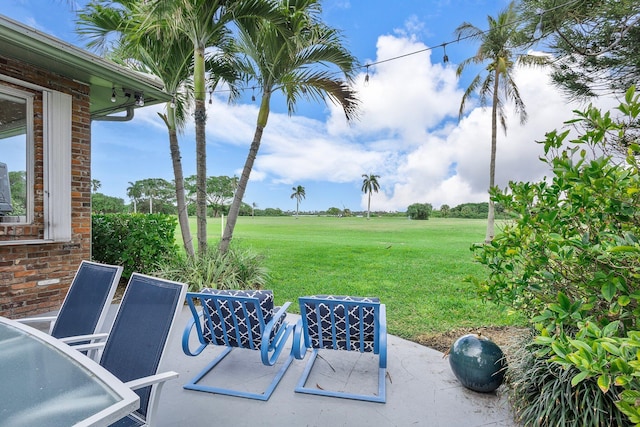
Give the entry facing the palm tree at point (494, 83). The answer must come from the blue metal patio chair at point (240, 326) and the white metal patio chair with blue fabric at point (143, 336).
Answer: the blue metal patio chair at point (240, 326)

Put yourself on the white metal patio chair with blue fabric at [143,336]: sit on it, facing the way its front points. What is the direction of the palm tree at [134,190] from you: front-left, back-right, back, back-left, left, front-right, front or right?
back-right

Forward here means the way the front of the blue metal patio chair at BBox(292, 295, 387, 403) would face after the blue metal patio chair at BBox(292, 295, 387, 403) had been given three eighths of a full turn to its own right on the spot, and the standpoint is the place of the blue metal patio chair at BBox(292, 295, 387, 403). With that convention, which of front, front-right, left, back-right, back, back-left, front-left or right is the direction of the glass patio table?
right

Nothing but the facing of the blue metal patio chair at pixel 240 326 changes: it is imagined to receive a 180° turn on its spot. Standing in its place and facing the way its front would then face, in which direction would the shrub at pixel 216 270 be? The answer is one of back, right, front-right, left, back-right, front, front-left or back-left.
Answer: back-right

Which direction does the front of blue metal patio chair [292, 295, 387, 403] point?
away from the camera

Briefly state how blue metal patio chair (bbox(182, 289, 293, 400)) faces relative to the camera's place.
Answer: facing away from the viewer and to the right of the viewer

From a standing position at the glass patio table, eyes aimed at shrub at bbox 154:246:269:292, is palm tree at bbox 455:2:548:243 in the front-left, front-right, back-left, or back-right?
front-right

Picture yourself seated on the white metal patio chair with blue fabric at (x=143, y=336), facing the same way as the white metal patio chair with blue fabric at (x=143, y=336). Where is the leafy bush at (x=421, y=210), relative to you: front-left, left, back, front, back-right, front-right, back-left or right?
back

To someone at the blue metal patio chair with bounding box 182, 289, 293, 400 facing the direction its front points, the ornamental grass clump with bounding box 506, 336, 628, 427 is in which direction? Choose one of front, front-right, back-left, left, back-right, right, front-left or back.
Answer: right

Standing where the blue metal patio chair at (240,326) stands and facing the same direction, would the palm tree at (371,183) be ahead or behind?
ahead

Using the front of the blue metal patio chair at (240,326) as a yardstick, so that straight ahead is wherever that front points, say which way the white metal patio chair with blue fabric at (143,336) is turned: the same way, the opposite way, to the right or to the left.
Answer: the opposite way

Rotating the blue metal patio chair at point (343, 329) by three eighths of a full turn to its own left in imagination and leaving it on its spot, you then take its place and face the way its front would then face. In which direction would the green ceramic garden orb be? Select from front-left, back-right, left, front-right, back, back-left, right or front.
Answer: back-left

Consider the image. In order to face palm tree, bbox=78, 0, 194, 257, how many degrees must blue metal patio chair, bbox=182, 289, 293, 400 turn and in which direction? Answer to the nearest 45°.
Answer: approximately 45° to its left

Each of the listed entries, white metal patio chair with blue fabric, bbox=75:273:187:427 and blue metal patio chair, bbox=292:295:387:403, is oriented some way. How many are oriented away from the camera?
1

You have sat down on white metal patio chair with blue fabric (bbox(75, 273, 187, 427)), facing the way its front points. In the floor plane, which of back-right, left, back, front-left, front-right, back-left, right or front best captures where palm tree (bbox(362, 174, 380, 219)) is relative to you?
back

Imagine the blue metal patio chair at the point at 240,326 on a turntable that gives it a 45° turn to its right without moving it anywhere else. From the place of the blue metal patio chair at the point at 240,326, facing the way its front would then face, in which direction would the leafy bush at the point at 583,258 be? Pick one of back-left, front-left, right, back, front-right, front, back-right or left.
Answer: front-right

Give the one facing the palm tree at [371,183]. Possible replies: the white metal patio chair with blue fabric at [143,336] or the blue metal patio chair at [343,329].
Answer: the blue metal patio chair at [343,329]

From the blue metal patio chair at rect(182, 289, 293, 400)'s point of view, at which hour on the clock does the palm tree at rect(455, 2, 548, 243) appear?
The palm tree is roughly at 12 o'clock from the blue metal patio chair.

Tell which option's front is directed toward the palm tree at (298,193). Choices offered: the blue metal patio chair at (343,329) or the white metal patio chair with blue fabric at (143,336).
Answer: the blue metal patio chair at (343,329)

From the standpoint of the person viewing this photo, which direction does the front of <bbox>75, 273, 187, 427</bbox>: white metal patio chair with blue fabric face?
facing the viewer and to the left of the viewer

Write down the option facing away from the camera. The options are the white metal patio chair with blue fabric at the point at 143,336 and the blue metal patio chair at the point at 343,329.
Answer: the blue metal patio chair at the point at 343,329
